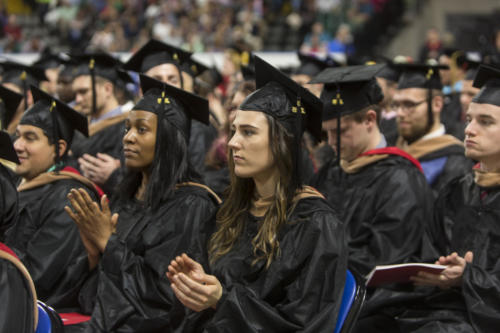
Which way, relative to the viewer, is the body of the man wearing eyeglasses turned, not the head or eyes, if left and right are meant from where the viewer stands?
facing the viewer and to the left of the viewer

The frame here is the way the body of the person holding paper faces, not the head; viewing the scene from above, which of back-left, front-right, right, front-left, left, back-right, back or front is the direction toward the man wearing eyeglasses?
back-right

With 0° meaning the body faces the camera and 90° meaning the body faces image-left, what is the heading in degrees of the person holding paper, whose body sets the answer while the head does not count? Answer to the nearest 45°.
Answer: approximately 45°

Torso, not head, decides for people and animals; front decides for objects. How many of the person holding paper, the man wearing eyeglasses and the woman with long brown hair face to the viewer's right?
0

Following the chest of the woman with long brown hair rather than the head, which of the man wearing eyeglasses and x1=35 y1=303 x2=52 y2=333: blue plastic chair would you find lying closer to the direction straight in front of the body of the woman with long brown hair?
the blue plastic chair

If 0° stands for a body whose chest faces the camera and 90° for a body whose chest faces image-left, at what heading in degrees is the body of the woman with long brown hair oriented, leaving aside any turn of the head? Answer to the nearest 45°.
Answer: approximately 45°

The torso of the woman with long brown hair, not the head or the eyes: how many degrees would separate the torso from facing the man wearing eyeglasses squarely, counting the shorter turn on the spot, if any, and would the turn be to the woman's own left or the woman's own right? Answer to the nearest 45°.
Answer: approximately 180°

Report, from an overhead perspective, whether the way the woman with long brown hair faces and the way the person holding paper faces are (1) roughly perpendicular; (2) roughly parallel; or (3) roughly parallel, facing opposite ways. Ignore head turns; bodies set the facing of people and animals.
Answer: roughly parallel

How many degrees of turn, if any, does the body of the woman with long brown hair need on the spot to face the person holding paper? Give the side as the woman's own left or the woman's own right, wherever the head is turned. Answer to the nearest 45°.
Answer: approximately 135° to the woman's own left

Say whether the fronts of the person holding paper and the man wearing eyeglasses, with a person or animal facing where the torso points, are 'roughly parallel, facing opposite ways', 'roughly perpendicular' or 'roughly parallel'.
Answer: roughly parallel

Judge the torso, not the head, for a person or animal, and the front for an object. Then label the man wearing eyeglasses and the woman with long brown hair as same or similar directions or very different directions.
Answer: same or similar directions
